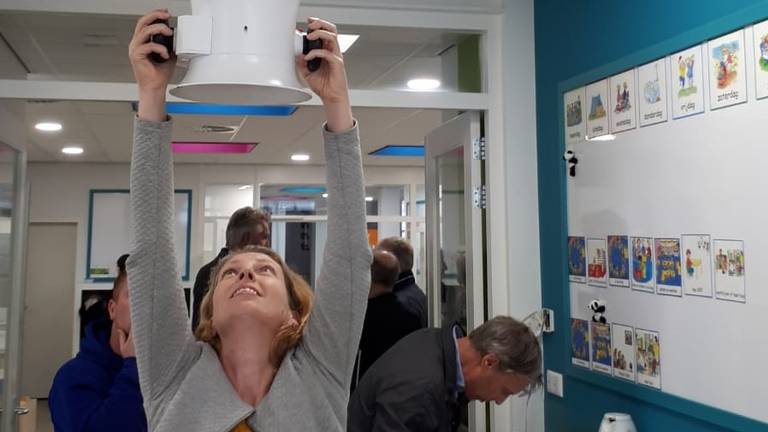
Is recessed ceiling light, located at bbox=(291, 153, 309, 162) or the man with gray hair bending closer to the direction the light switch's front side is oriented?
the man with gray hair bending

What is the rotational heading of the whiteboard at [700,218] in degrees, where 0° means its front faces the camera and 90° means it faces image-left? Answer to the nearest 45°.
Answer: approximately 45°

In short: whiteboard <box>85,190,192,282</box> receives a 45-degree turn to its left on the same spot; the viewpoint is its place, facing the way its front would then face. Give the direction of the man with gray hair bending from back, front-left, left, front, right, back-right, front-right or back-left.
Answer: front-right

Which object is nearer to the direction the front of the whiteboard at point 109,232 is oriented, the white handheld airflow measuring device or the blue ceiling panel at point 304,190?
the white handheld airflow measuring device

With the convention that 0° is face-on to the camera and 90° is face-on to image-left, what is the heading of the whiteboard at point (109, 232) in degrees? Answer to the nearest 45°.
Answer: approximately 0°

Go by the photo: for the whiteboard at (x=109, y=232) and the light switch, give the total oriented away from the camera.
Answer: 0

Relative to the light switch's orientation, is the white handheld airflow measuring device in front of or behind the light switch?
in front

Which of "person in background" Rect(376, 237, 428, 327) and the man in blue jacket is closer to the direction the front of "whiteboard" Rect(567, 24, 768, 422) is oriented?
the man in blue jacket

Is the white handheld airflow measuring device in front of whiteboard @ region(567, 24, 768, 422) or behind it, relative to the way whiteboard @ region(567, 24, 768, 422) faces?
in front

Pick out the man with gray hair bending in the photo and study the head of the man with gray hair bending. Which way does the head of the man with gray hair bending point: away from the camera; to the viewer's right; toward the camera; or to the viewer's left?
to the viewer's right

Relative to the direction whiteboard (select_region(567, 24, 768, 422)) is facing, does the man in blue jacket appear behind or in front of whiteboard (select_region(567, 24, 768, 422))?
in front
